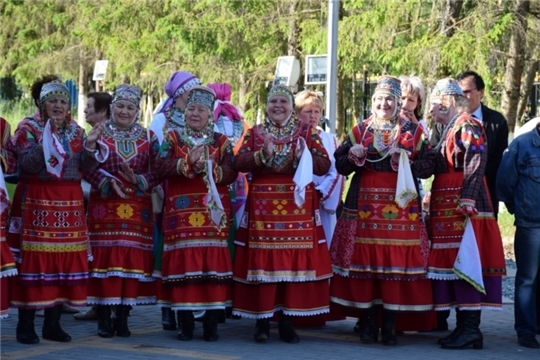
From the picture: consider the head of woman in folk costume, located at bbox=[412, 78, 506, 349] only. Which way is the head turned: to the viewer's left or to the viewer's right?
to the viewer's left

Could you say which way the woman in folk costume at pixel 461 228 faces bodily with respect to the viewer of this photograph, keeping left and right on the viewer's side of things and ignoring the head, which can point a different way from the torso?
facing to the left of the viewer
